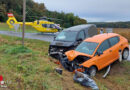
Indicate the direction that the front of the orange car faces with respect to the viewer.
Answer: facing the viewer and to the left of the viewer

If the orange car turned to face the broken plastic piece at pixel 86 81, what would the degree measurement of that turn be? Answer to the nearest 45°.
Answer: approximately 45° to its left
